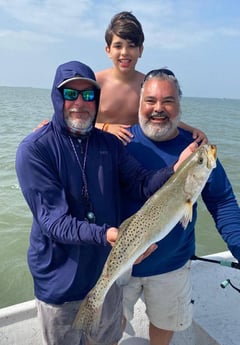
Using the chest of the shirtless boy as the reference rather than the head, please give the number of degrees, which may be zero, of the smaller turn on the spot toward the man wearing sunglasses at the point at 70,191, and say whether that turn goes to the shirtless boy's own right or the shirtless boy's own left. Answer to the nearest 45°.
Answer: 0° — they already face them

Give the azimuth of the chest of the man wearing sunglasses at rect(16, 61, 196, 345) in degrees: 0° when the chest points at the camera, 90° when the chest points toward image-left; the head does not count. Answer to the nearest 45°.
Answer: approximately 315°

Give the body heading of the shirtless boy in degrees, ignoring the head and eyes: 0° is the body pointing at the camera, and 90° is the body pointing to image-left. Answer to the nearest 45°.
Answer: approximately 0°

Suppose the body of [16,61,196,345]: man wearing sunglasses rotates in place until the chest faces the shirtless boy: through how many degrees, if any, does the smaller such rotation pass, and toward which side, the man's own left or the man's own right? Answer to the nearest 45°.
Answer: approximately 135° to the man's own left

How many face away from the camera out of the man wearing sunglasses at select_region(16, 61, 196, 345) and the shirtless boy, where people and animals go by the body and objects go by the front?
0
